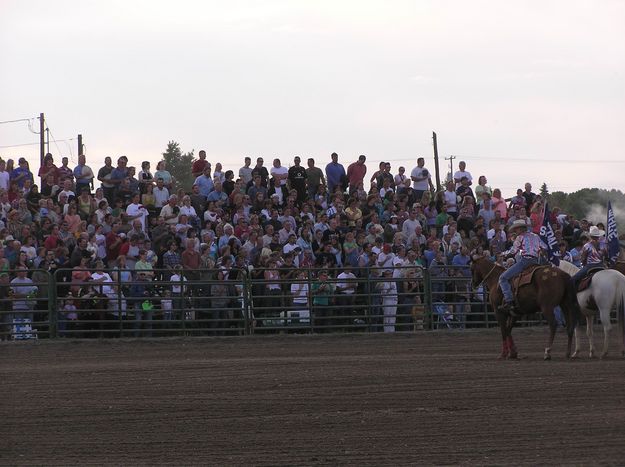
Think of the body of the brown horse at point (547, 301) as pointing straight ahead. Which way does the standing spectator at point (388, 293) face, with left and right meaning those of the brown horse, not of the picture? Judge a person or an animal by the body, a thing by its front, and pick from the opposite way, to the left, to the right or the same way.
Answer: to the left

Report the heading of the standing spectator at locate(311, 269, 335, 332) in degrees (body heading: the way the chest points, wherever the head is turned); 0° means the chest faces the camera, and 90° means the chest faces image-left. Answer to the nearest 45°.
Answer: approximately 0°

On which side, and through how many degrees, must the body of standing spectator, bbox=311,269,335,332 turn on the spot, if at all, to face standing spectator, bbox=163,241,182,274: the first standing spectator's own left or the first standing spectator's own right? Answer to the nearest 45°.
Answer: approximately 90° to the first standing spectator's own right

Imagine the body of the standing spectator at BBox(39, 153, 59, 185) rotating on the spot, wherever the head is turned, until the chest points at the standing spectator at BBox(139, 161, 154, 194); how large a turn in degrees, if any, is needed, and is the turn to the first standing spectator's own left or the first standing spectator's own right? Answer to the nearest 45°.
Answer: approximately 90° to the first standing spectator's own left

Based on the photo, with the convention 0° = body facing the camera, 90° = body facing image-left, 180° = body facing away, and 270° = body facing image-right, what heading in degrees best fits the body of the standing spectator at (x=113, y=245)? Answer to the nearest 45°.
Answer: approximately 315°

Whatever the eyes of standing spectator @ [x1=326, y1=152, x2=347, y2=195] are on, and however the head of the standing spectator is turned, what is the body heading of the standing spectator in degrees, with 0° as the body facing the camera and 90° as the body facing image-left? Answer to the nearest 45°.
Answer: approximately 0°
